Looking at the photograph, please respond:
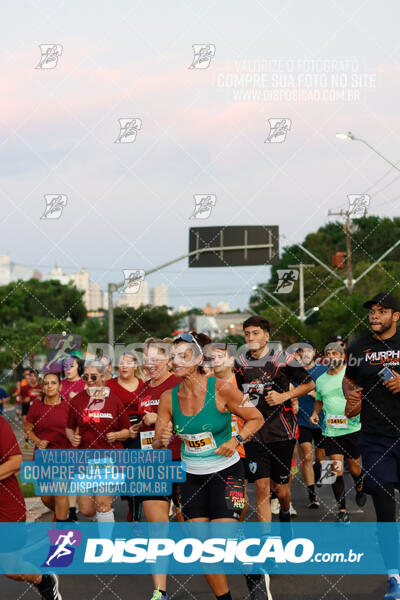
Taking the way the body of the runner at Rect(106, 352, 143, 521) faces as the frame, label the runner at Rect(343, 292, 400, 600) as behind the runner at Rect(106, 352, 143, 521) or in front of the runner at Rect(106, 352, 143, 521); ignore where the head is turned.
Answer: in front

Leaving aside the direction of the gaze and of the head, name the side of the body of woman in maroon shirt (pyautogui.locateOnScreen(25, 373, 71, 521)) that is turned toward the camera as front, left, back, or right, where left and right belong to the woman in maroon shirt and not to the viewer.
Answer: front

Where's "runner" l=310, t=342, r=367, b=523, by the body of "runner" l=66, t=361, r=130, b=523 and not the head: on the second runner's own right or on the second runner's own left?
on the second runner's own left

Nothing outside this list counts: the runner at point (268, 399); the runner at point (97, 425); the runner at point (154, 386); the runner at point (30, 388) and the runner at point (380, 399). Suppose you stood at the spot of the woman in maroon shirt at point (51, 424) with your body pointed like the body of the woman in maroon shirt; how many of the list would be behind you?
1

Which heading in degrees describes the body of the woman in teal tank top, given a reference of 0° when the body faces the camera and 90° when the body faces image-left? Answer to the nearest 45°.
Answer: approximately 45°

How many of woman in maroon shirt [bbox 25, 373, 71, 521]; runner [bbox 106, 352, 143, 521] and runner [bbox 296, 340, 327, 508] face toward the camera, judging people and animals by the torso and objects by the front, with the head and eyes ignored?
3

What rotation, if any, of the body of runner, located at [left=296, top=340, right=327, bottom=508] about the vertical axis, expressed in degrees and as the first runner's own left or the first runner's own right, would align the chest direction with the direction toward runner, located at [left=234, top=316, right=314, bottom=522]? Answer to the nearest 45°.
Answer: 0° — they already face them

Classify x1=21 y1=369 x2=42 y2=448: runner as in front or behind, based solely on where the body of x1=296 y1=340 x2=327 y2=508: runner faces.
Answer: behind

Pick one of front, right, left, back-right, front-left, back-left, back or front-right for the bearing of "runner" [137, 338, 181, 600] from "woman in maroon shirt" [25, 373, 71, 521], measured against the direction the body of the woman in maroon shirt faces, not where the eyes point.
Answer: front-left
